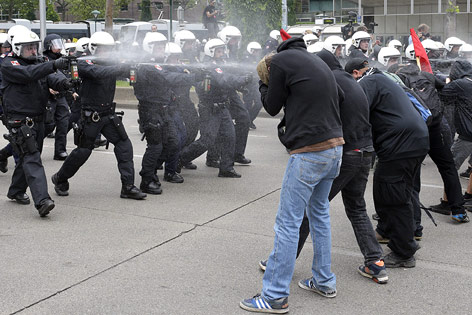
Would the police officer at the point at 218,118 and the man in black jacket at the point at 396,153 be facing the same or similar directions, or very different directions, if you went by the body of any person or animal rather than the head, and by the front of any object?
very different directions

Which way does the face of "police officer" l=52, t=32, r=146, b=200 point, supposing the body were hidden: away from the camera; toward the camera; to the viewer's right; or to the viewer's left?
to the viewer's right

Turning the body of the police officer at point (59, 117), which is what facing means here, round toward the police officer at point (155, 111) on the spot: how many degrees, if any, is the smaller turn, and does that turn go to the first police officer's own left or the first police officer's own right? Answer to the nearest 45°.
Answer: approximately 45° to the first police officer's own right

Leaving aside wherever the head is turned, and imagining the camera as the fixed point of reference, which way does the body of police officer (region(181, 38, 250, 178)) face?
to the viewer's right

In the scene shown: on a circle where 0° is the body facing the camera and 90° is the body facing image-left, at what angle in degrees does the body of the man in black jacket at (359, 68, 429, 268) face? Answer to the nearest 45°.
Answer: approximately 90°

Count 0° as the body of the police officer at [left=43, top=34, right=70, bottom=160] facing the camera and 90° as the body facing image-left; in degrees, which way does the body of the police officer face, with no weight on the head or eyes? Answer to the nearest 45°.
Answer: approximately 315°

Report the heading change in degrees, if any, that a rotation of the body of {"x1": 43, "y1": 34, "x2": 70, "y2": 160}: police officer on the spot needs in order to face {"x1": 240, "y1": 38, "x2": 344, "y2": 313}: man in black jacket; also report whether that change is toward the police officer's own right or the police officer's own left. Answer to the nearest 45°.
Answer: approximately 45° to the police officer's own right

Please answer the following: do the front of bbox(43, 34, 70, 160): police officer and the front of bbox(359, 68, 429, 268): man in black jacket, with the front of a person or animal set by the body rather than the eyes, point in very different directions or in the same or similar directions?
very different directions
